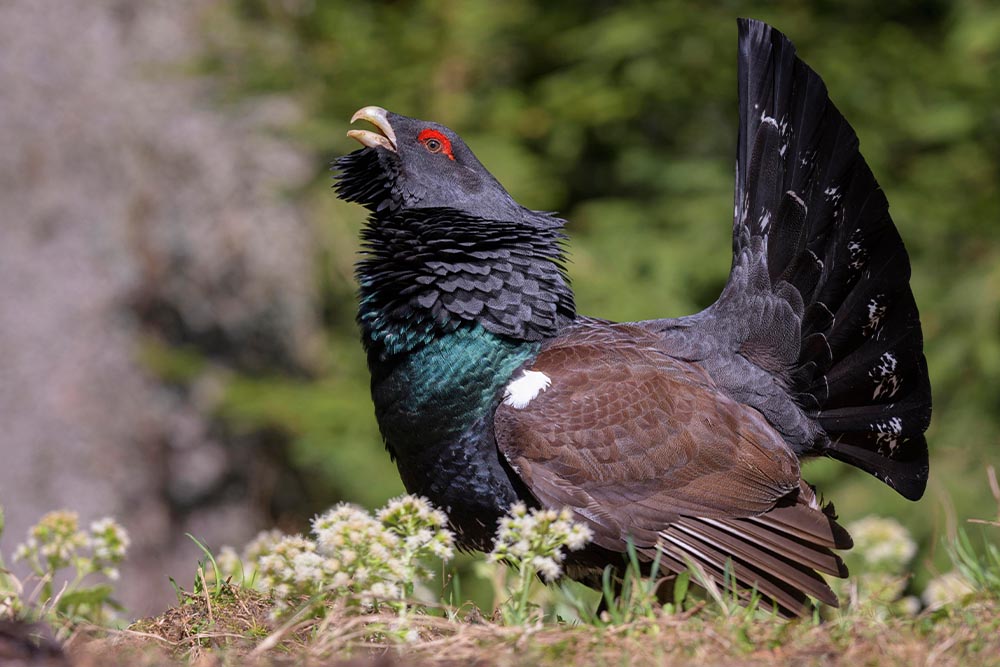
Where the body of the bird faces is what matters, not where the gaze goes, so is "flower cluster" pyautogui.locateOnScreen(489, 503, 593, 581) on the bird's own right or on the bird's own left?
on the bird's own left

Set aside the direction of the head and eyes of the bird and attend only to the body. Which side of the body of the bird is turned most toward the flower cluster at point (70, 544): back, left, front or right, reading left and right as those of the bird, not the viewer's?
front

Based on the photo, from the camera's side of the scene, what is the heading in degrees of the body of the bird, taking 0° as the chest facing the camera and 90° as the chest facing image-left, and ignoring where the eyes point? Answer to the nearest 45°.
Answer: approximately 90°

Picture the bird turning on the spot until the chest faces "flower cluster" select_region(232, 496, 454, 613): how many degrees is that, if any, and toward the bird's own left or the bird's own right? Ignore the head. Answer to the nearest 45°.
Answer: approximately 45° to the bird's own left

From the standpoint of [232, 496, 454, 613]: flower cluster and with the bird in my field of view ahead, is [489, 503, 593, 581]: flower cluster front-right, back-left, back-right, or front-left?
front-right
